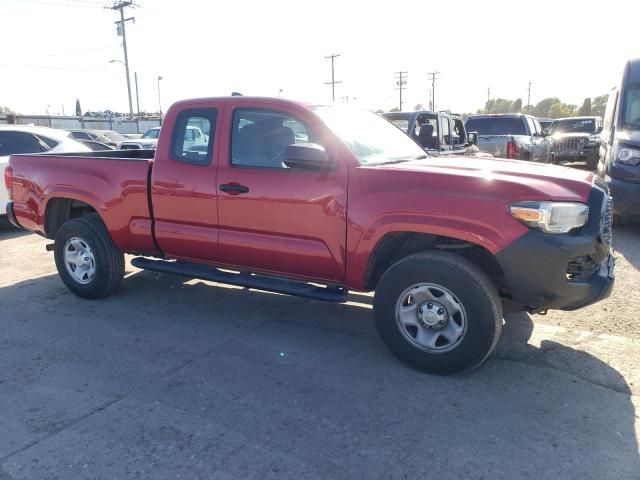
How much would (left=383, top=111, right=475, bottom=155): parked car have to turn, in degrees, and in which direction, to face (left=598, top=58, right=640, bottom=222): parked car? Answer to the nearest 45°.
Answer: approximately 90° to its right

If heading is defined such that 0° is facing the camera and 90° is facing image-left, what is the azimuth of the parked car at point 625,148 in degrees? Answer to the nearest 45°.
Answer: approximately 0°

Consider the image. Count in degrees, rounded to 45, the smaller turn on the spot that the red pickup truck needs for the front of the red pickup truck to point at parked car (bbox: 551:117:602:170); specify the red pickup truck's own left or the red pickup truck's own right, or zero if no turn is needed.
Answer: approximately 90° to the red pickup truck's own left

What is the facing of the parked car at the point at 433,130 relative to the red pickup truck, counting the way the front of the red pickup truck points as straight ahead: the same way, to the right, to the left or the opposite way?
to the left

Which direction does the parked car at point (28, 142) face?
to the viewer's left

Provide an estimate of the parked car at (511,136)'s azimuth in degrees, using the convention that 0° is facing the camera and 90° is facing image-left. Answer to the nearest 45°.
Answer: approximately 225°

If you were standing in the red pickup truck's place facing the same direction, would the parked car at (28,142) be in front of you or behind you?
behind

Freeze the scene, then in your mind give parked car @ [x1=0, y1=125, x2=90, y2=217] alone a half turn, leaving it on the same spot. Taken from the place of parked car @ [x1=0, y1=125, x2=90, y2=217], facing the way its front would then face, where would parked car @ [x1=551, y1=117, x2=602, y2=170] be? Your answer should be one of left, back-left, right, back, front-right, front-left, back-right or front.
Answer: front
